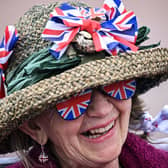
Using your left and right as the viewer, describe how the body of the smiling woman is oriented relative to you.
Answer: facing the viewer and to the right of the viewer

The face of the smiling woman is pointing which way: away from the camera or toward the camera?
toward the camera
